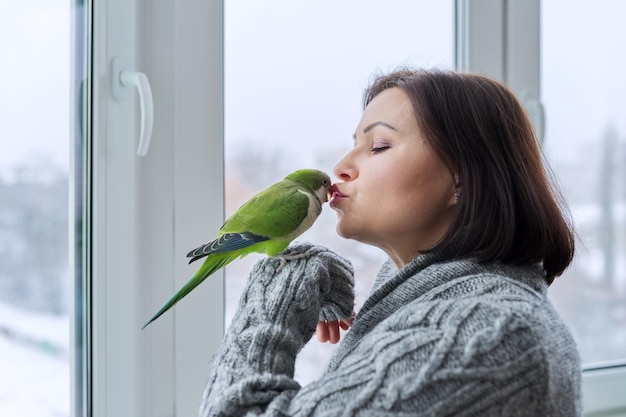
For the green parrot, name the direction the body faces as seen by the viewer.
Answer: to the viewer's right

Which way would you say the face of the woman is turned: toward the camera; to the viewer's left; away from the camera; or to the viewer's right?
to the viewer's left

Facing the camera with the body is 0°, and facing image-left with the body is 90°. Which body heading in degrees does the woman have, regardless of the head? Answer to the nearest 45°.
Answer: approximately 90°
